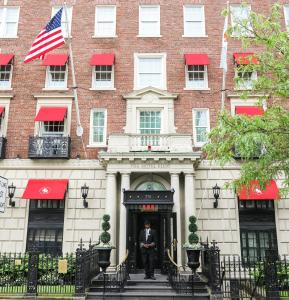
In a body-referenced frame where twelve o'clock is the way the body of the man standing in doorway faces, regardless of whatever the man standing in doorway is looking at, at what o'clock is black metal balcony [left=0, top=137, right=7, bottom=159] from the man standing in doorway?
The black metal balcony is roughly at 4 o'clock from the man standing in doorway.

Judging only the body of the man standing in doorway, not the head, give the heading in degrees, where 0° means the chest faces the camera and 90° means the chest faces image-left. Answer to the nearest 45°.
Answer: approximately 0°

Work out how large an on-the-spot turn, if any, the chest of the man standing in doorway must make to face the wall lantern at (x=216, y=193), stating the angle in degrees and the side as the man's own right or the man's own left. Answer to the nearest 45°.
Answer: approximately 135° to the man's own left

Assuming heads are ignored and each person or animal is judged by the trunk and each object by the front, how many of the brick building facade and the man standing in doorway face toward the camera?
2

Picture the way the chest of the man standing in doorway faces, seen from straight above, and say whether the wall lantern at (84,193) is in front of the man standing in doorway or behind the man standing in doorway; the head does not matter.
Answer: behind

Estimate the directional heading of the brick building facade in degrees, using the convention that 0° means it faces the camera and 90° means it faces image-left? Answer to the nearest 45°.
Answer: approximately 0°
